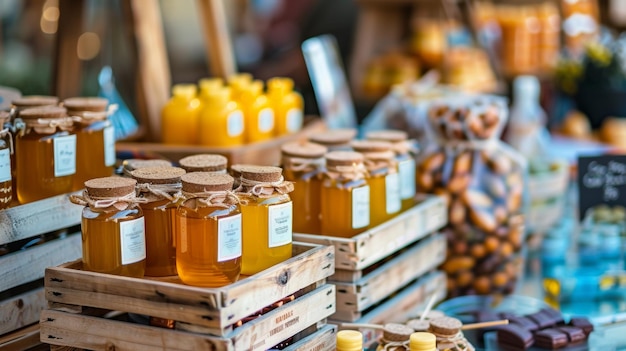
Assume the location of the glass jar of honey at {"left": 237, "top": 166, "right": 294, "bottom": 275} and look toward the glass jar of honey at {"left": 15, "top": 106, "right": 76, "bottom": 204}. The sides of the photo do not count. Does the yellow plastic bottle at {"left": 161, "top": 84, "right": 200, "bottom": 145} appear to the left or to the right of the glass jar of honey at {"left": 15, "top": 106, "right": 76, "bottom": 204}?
right

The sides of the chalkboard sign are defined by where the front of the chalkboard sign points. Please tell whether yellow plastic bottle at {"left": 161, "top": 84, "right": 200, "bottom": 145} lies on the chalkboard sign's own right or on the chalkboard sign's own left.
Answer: on the chalkboard sign's own right

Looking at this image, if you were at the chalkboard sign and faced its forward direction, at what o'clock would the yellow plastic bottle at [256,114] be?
The yellow plastic bottle is roughly at 2 o'clock from the chalkboard sign.

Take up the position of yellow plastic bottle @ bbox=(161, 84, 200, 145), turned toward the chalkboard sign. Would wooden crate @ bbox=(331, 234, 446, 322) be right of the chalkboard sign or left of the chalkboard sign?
right

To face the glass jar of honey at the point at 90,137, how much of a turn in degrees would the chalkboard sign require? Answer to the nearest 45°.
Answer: approximately 45° to its right

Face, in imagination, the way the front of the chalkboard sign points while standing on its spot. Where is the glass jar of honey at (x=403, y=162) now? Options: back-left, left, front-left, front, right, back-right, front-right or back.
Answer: front-right

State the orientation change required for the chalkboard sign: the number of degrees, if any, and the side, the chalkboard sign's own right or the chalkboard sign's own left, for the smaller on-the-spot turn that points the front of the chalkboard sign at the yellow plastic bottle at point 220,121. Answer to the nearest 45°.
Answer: approximately 45° to the chalkboard sign's own right

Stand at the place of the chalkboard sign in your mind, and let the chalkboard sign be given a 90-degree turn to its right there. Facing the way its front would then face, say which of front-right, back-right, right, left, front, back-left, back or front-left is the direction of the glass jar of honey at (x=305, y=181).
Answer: front-left

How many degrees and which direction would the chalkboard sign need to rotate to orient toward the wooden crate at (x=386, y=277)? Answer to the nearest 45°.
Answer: approximately 45° to its right

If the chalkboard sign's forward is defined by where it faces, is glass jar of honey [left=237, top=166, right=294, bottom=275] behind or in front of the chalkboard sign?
in front

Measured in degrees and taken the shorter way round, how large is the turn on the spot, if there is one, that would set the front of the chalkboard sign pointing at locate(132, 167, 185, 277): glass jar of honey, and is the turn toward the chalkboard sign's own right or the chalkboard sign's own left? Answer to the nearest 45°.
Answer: approximately 45° to the chalkboard sign's own right

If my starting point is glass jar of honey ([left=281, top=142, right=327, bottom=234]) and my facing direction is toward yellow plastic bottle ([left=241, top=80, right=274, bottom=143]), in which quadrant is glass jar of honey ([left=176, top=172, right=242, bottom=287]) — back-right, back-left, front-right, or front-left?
back-left
